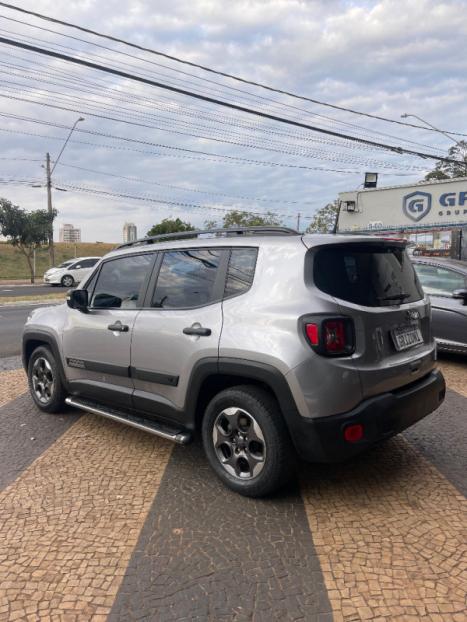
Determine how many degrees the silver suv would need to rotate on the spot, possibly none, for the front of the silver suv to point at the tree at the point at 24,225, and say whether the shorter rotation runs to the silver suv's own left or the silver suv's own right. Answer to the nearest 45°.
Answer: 0° — it already faces it

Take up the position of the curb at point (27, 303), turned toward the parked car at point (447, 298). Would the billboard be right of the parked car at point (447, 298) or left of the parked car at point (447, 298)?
left

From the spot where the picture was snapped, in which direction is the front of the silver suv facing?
facing away from the viewer and to the left of the viewer

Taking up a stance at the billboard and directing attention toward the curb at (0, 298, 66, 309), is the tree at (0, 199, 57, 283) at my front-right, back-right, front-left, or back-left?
front-right

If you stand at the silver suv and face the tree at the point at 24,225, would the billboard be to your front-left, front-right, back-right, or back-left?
front-right

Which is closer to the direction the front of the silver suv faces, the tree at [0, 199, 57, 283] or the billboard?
the tree

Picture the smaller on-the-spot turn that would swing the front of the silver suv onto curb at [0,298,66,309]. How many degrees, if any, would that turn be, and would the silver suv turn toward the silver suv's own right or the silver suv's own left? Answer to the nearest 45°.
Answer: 0° — it already faces it

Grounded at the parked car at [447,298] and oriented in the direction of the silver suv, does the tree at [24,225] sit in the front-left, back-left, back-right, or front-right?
back-right

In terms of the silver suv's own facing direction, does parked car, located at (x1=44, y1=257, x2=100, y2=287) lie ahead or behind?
ahead

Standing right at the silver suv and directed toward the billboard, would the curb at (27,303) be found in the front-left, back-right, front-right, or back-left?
front-left

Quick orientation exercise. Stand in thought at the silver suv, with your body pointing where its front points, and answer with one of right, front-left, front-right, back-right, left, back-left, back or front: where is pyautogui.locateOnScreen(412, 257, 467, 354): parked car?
right

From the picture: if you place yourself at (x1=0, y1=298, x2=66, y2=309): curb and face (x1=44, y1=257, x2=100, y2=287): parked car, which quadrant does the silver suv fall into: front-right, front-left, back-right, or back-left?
back-right

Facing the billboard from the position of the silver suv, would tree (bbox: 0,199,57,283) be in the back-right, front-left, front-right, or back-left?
front-left

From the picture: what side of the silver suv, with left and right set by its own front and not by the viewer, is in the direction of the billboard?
right
